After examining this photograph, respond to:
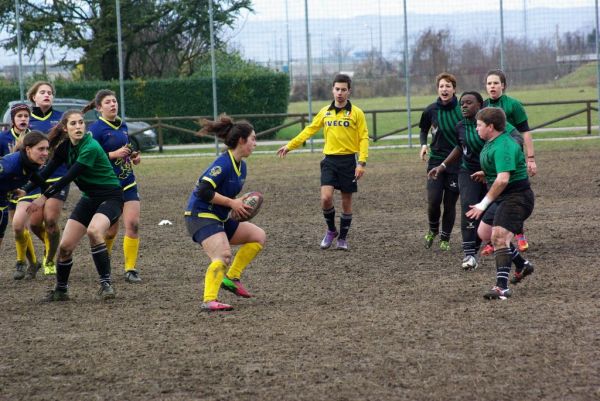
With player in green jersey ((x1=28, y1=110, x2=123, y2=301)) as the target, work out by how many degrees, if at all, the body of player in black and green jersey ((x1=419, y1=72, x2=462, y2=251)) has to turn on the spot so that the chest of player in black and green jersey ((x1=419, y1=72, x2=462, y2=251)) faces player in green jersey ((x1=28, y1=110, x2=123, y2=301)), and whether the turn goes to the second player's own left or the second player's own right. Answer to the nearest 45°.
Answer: approximately 45° to the second player's own right

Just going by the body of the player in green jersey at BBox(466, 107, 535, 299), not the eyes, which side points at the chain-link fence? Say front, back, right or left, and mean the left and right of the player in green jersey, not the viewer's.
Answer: right

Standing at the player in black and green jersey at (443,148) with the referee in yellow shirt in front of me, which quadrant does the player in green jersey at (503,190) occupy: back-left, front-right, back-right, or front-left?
back-left

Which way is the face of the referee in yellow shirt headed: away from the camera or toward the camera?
toward the camera

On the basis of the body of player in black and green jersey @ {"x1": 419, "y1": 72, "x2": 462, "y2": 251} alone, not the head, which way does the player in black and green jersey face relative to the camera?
toward the camera

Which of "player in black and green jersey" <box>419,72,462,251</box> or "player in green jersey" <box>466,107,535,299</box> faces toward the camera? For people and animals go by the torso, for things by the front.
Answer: "player in black and green jersey" <box>419,72,462,251</box>

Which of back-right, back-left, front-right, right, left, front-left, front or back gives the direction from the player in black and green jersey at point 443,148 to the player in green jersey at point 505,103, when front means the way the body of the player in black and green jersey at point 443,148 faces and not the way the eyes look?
front-left

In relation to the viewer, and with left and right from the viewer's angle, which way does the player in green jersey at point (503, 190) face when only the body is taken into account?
facing to the left of the viewer

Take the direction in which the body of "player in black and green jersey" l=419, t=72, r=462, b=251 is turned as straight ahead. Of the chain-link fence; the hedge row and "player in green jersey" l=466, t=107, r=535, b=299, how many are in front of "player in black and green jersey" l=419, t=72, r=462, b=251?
1

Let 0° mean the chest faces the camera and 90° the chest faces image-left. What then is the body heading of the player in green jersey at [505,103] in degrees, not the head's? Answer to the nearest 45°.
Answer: approximately 45°
